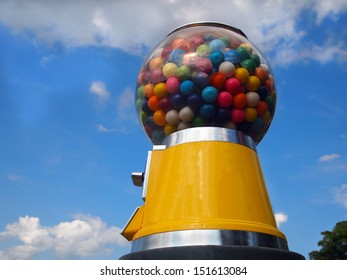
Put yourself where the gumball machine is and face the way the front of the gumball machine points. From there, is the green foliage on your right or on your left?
on your right

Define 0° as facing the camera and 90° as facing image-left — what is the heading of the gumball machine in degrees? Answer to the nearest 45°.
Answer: approximately 90°
